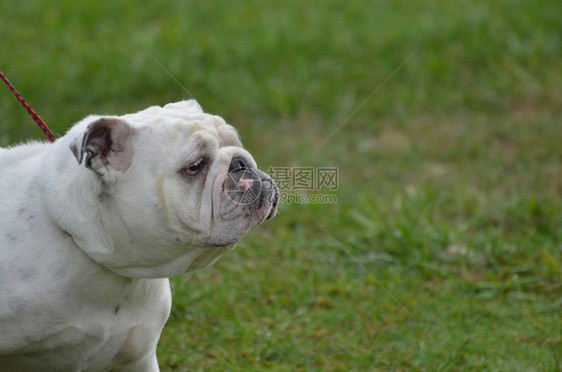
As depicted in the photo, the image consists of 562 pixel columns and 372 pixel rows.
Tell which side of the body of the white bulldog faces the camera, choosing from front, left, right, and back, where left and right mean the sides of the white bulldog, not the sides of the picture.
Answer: right
